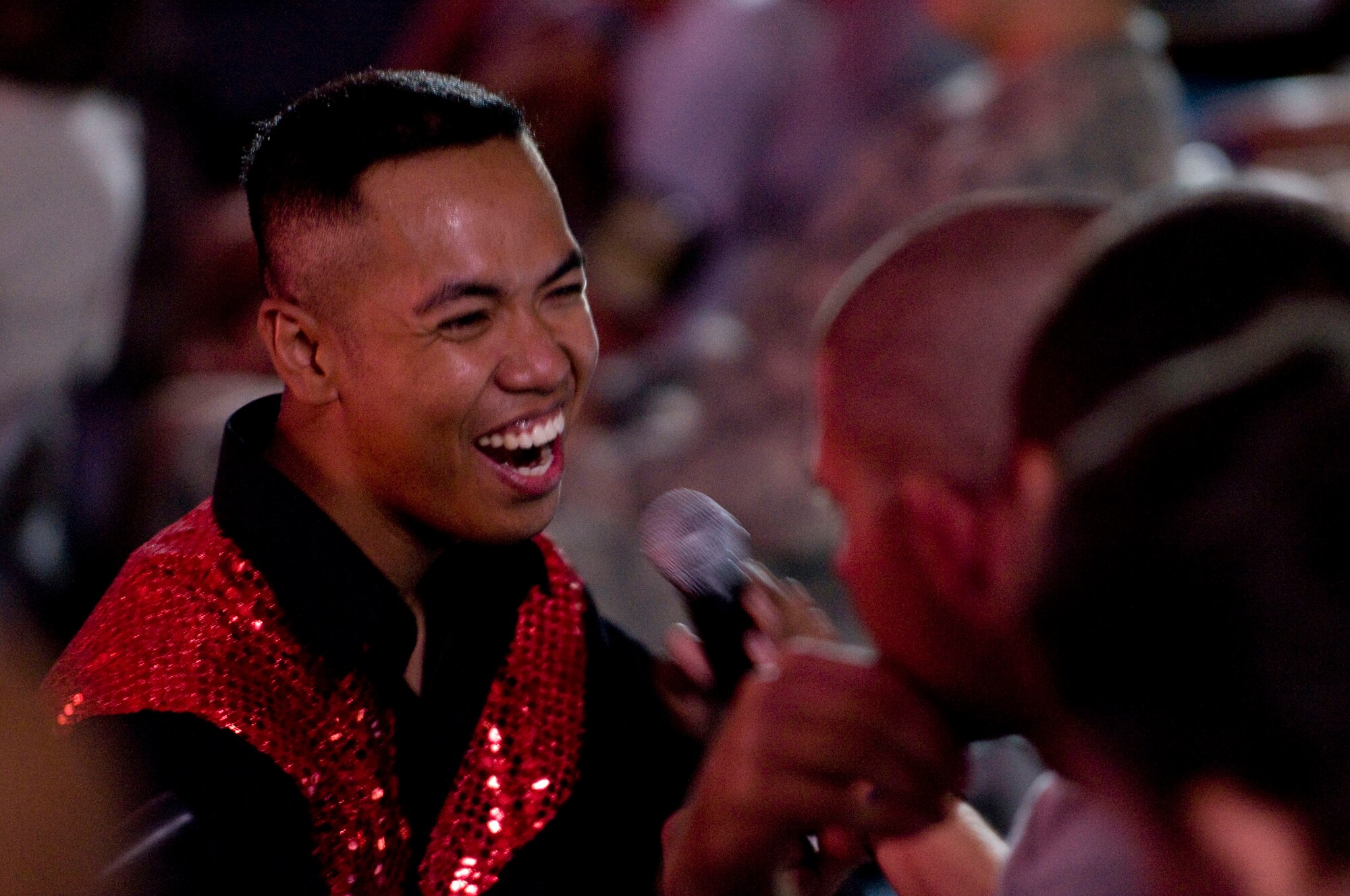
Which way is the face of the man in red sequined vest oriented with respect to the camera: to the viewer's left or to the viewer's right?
to the viewer's right

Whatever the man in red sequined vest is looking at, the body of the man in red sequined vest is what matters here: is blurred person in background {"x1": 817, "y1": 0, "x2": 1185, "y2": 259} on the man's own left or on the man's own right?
on the man's own left

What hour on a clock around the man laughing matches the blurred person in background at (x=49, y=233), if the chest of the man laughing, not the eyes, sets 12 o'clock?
The blurred person in background is roughly at 7 o'clock from the man laughing.

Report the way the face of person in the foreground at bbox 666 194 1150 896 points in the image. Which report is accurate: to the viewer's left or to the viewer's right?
to the viewer's left

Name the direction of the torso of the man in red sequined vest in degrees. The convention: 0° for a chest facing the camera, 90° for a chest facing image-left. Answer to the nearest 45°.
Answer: approximately 315°

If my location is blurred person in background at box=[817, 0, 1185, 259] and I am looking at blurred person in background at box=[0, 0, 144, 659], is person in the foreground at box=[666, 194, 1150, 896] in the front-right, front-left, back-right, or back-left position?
front-left
